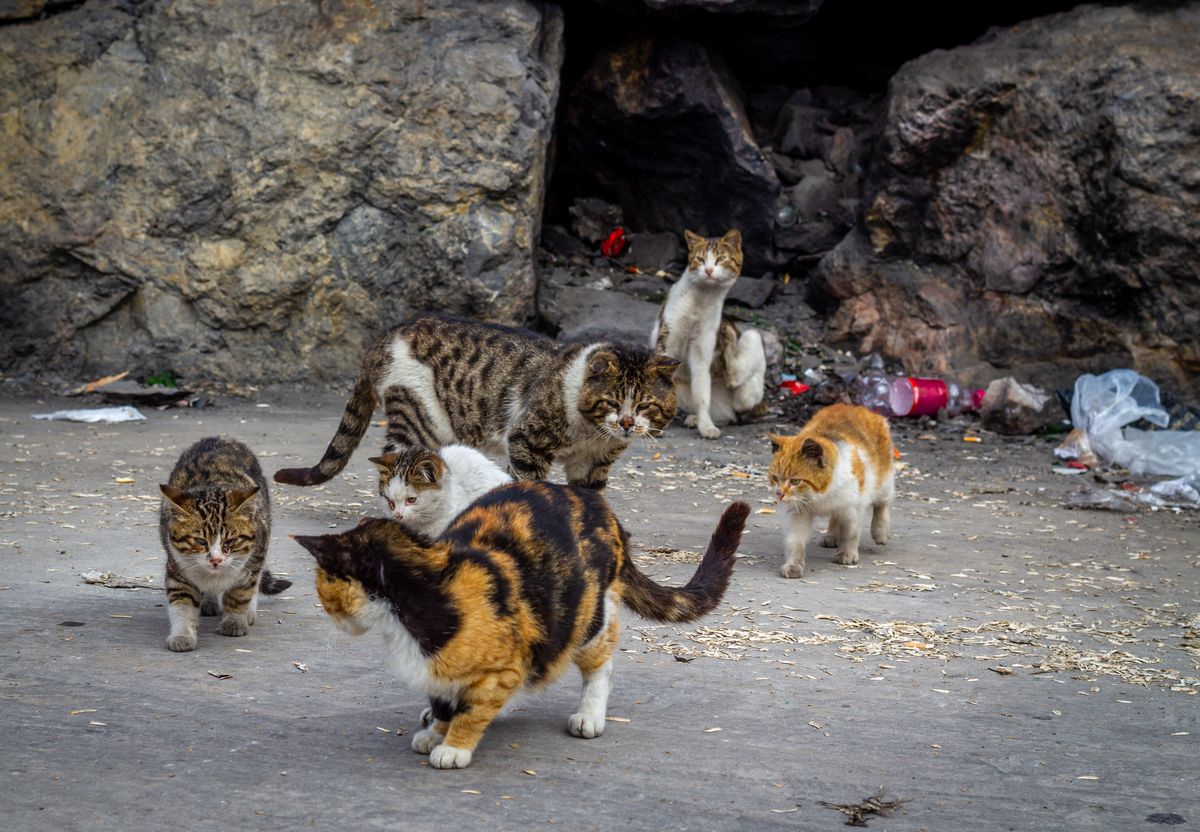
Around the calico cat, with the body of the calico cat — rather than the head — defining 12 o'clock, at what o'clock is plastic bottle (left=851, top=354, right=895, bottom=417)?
The plastic bottle is roughly at 5 o'clock from the calico cat.

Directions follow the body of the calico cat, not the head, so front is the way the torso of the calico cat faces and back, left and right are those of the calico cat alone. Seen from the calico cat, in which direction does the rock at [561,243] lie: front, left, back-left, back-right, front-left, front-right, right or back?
back-right

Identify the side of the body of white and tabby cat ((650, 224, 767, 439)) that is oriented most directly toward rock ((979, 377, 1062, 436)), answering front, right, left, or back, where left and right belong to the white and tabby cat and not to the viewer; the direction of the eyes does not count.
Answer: left

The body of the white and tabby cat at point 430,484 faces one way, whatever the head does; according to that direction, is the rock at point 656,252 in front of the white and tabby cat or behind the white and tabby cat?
behind

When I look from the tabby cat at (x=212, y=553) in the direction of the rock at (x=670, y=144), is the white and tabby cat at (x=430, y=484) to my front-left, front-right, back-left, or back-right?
front-right

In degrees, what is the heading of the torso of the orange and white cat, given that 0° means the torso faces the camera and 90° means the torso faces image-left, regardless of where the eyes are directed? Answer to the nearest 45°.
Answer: approximately 45°

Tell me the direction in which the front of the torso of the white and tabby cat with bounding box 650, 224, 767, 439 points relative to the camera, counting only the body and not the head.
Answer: toward the camera

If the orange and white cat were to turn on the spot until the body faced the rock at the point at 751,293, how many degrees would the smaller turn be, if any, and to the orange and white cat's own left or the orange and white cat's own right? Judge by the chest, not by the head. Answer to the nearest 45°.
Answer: approximately 135° to the orange and white cat's own right

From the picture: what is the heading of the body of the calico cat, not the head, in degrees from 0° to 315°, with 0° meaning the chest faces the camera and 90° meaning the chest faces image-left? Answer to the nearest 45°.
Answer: approximately 45°

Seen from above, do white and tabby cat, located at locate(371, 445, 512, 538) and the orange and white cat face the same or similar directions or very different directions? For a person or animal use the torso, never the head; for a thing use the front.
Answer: same or similar directions

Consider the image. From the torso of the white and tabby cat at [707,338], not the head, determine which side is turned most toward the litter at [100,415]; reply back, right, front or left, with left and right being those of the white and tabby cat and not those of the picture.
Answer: right

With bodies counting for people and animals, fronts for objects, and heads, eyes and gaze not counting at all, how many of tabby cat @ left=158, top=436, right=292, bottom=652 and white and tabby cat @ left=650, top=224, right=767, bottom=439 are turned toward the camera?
2

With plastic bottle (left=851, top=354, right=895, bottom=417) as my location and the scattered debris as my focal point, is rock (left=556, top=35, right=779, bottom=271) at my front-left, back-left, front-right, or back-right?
back-right

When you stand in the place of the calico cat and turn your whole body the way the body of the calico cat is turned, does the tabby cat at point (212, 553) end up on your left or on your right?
on your right

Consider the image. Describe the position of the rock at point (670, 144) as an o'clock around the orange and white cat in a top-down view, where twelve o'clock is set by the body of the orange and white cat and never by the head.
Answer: The rock is roughly at 4 o'clock from the orange and white cat.

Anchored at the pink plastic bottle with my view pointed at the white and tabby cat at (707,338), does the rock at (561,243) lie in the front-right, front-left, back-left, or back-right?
front-right

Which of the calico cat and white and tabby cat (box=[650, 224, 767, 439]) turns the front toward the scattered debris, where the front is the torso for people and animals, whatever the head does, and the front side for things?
the white and tabby cat
